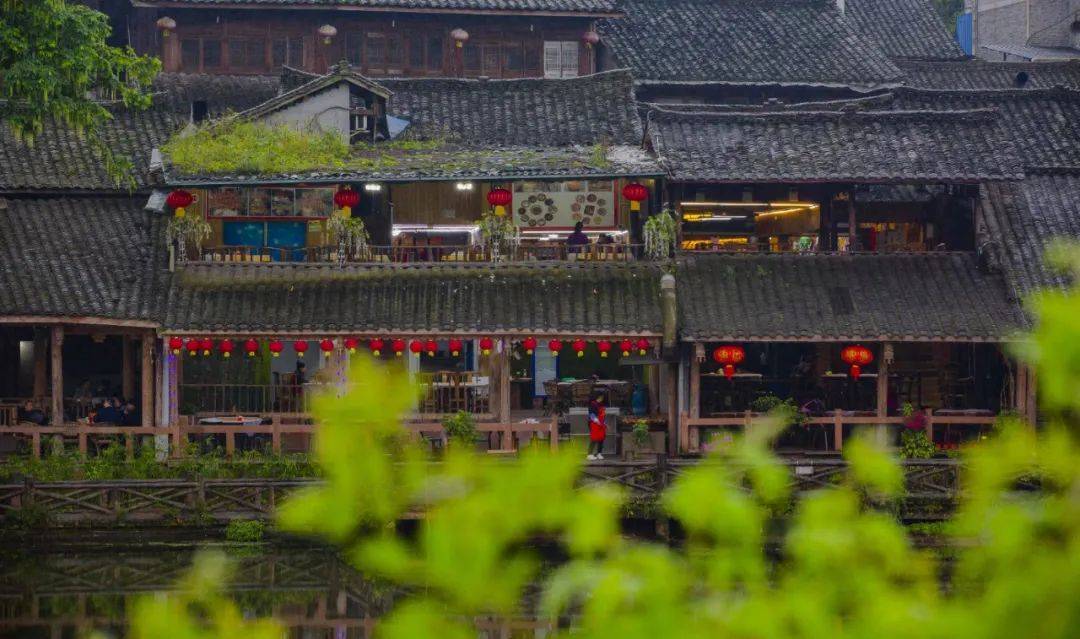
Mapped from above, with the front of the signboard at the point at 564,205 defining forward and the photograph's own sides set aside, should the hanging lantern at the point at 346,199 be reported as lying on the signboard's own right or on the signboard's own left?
on the signboard's own right

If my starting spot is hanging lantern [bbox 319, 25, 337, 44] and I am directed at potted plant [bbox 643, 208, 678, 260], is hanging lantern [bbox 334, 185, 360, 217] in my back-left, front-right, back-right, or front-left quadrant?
front-right

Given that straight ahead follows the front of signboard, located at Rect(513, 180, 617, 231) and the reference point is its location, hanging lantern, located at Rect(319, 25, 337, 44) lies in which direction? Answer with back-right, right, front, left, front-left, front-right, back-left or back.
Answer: back-right

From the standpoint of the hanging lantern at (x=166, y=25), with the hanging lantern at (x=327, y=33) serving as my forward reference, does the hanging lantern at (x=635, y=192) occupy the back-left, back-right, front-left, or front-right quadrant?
front-right

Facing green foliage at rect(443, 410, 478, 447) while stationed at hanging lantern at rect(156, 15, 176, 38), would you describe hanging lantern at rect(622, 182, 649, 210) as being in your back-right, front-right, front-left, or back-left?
front-left

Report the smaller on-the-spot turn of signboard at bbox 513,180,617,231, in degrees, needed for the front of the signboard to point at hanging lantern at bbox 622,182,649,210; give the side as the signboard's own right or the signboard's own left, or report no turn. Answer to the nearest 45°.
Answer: approximately 45° to the signboard's own left

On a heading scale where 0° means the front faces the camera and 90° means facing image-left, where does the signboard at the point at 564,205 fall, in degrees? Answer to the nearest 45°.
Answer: approximately 0°

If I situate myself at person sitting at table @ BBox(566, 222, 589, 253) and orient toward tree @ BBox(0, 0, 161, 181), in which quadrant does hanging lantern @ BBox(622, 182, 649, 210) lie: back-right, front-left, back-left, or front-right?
back-left

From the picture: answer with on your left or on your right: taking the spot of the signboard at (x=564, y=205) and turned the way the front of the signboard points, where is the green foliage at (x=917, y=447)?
on your left

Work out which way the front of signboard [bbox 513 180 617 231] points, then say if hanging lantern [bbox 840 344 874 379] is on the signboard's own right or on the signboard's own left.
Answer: on the signboard's own left

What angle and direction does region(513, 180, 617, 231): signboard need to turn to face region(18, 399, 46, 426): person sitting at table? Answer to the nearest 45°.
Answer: approximately 90° to its right

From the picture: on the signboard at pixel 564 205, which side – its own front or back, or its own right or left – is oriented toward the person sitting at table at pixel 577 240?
front

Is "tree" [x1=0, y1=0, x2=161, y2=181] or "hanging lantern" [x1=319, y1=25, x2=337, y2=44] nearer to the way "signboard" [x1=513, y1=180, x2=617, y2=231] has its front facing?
the tree

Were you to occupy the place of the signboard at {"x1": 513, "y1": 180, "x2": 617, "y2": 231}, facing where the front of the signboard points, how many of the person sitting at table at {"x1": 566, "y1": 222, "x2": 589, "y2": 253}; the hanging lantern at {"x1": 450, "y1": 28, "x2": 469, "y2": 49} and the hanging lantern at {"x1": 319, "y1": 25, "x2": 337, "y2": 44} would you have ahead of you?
1
